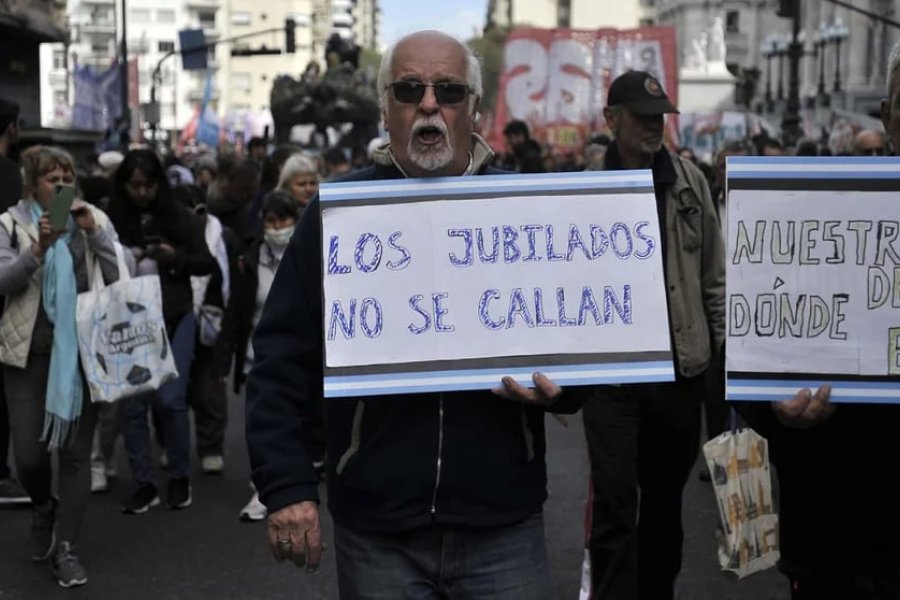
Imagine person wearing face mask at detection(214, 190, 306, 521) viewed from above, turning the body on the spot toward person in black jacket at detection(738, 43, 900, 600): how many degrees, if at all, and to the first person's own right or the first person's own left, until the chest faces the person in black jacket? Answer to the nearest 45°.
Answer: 0° — they already face them

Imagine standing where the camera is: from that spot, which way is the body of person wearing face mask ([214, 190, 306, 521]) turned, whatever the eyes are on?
toward the camera

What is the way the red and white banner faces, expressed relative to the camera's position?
facing the viewer

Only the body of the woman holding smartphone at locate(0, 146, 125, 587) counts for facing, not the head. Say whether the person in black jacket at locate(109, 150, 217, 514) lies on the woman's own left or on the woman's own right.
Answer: on the woman's own left

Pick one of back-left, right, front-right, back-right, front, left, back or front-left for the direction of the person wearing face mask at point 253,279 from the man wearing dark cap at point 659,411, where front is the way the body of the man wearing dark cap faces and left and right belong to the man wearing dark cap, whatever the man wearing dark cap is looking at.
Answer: back

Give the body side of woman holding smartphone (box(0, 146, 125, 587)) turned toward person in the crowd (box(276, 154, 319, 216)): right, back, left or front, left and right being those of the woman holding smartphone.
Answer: left

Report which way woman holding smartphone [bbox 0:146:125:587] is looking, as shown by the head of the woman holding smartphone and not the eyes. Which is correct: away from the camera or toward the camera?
toward the camera

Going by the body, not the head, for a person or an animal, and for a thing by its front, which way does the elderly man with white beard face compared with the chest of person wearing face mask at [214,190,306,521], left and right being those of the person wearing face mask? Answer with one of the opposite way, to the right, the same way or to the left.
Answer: the same way

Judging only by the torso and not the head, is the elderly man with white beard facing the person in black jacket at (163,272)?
no

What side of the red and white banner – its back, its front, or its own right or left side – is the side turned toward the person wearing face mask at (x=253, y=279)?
front

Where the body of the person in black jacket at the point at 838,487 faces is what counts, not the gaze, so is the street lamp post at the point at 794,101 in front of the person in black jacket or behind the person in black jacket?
behind

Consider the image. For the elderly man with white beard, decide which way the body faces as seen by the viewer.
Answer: toward the camera

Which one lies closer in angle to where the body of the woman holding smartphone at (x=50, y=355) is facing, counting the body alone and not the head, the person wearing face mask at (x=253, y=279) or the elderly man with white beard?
the elderly man with white beard

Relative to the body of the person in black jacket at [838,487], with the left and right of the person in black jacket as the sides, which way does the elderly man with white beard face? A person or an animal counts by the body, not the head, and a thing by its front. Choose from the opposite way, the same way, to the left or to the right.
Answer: the same way

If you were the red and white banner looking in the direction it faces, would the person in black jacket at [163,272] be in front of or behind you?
in front
